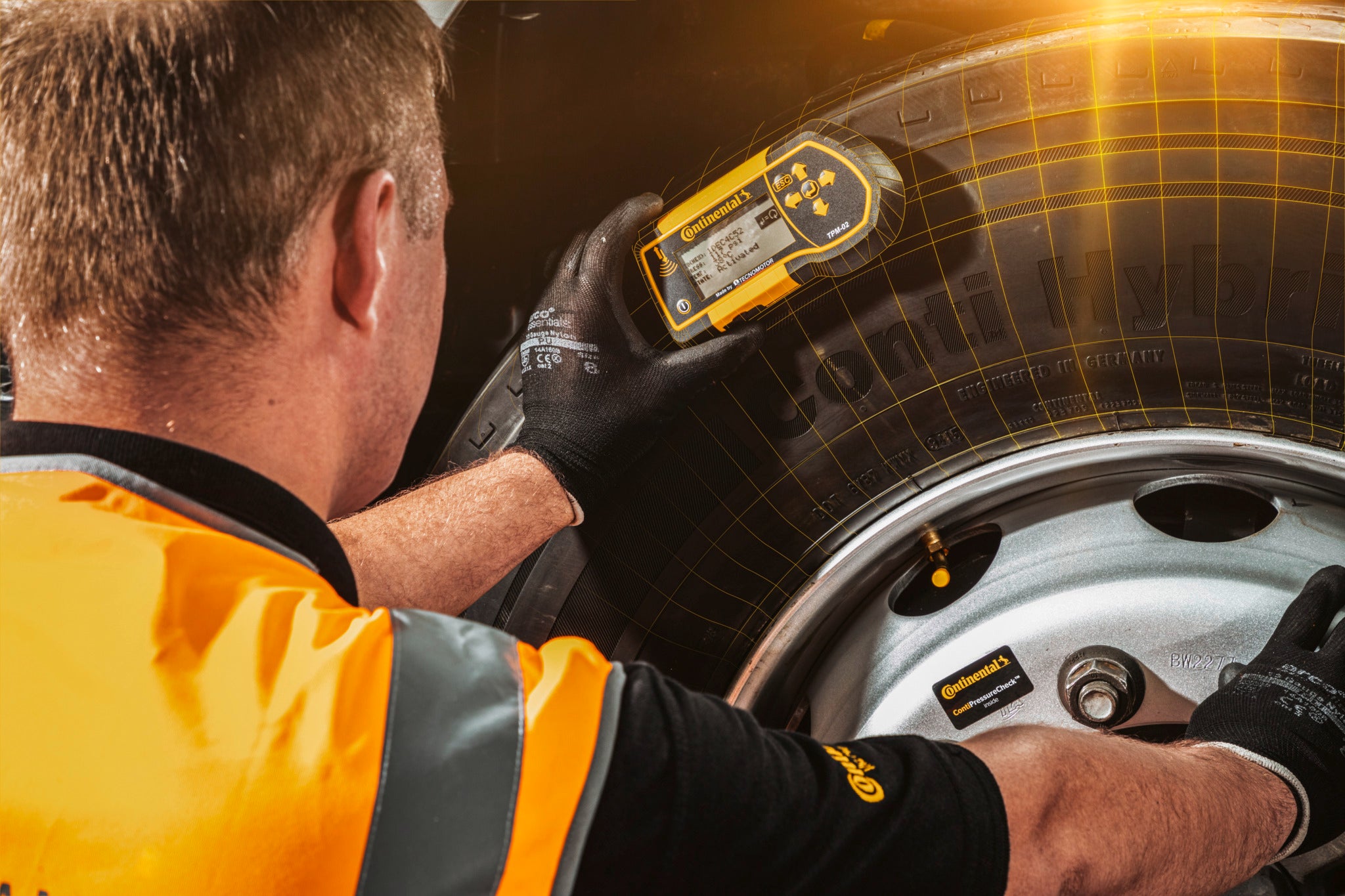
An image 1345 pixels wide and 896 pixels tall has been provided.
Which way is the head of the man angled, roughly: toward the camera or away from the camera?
away from the camera

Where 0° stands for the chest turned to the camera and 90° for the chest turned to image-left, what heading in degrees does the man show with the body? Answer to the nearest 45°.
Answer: approximately 225°
